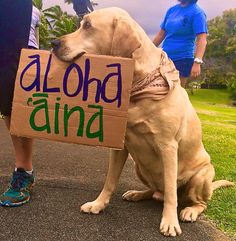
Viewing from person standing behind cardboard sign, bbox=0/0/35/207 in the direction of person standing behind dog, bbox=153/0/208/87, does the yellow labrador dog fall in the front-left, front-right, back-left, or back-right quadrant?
front-right

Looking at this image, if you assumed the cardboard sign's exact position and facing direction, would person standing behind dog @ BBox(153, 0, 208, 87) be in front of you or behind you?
behind

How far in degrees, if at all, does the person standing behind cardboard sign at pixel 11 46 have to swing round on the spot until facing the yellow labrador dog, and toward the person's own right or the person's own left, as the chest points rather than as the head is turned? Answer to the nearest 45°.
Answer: approximately 90° to the person's own left

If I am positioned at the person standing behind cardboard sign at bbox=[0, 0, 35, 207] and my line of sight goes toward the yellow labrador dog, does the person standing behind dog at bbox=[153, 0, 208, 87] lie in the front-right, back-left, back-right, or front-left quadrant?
front-left

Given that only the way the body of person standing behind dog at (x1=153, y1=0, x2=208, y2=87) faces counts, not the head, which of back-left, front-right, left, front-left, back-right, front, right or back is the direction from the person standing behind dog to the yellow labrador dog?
front-left

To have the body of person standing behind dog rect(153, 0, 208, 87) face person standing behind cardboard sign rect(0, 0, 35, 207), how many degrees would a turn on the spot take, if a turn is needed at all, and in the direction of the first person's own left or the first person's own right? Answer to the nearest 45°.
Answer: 0° — they already face them

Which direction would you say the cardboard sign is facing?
toward the camera

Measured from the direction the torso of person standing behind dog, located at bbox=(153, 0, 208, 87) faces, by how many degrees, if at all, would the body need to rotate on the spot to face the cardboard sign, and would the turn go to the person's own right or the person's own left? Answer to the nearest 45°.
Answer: approximately 45° to the person's own left

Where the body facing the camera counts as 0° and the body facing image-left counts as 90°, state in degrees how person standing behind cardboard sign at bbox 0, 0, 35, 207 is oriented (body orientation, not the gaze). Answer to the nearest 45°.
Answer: approximately 45°

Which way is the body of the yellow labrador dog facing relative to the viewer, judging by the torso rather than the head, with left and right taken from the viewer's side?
facing the viewer and to the left of the viewer

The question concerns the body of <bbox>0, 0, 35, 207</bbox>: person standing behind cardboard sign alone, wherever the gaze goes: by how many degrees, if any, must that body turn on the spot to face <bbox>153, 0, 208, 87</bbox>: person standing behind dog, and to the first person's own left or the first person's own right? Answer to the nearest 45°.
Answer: approximately 180°
